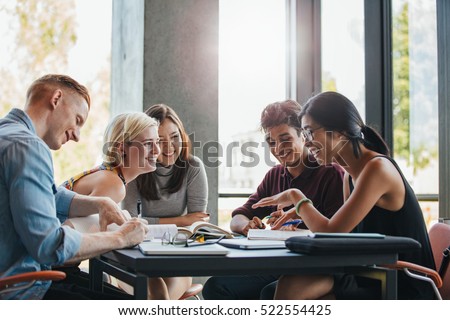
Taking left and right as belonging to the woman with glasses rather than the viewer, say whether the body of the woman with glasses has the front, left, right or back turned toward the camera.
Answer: left

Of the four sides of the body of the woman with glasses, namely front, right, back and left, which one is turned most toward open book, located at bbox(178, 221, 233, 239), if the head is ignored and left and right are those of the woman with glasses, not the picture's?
front

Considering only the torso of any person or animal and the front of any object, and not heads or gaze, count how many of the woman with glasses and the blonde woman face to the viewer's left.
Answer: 1

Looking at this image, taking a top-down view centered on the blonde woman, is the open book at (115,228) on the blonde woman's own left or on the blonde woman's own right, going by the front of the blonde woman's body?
on the blonde woman's own right

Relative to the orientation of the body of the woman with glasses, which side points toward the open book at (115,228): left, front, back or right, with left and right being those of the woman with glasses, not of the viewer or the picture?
front

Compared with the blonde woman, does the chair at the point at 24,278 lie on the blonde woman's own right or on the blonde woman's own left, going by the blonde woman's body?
on the blonde woman's own right

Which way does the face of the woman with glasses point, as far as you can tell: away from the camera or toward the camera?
toward the camera
